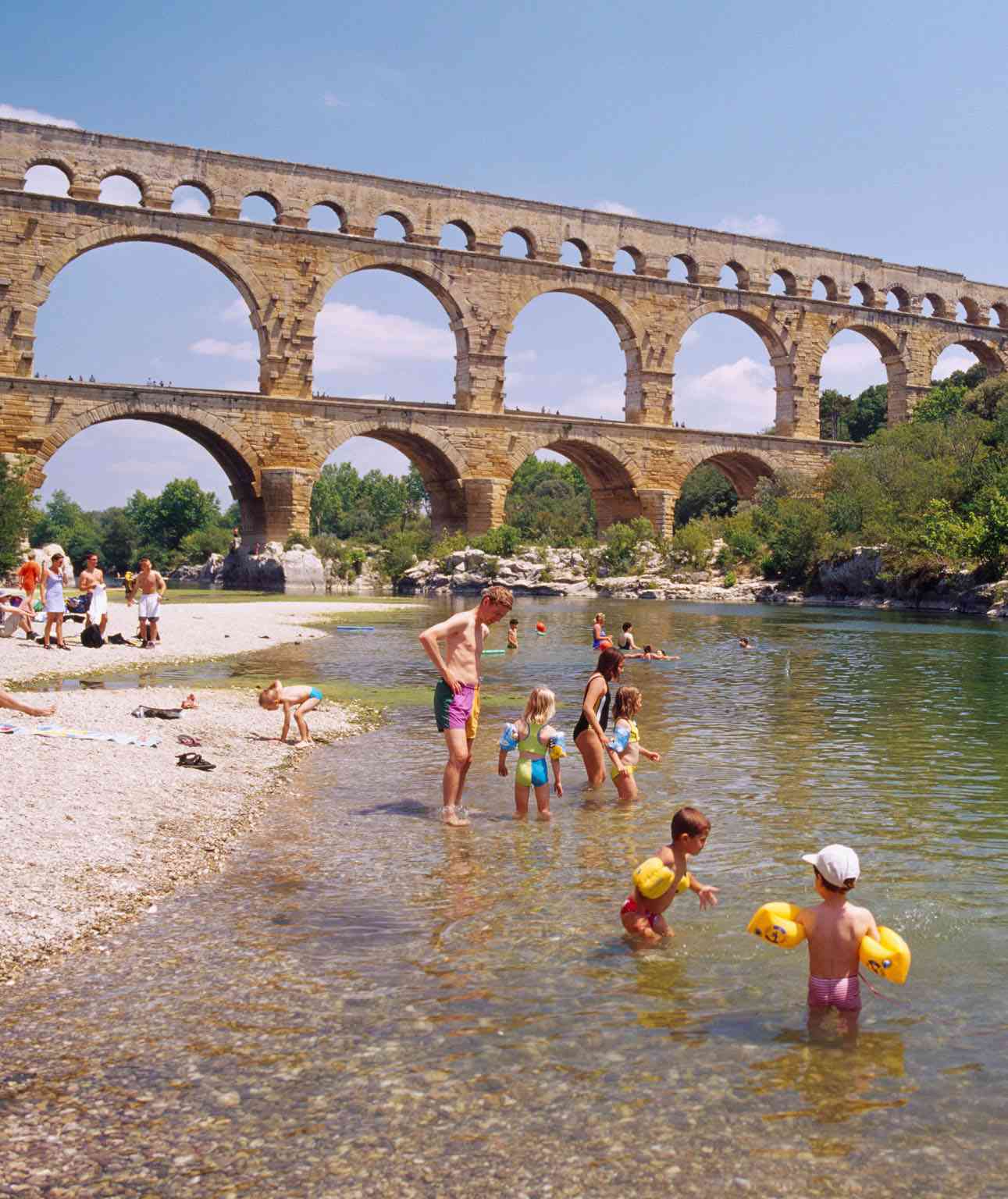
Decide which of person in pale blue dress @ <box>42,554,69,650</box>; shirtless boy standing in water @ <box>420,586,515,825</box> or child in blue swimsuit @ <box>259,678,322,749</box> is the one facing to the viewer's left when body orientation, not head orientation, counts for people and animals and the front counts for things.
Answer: the child in blue swimsuit

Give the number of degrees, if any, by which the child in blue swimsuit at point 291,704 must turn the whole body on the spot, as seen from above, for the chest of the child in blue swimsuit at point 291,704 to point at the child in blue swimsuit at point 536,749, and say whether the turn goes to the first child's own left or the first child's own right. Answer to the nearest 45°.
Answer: approximately 135° to the first child's own left

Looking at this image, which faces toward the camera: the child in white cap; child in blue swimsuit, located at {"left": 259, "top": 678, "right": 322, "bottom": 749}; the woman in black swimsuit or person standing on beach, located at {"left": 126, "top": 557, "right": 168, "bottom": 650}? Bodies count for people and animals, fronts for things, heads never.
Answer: the person standing on beach

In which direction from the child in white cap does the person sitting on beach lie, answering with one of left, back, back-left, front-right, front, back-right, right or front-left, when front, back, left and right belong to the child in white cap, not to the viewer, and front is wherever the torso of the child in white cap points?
front-left

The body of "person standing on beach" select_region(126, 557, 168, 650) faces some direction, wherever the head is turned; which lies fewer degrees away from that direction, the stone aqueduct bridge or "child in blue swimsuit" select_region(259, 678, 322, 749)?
the child in blue swimsuit

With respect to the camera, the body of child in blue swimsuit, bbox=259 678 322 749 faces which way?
to the viewer's left

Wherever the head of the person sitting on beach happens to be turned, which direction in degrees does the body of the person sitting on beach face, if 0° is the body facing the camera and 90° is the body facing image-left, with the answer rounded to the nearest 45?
approximately 270°

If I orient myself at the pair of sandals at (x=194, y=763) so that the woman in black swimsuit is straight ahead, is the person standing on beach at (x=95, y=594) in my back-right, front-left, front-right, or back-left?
back-left

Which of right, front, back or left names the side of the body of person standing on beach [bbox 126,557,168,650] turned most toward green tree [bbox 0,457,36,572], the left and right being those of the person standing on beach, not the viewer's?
back

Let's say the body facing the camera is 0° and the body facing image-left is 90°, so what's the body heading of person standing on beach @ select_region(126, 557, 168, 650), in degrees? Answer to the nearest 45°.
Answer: approximately 0°
